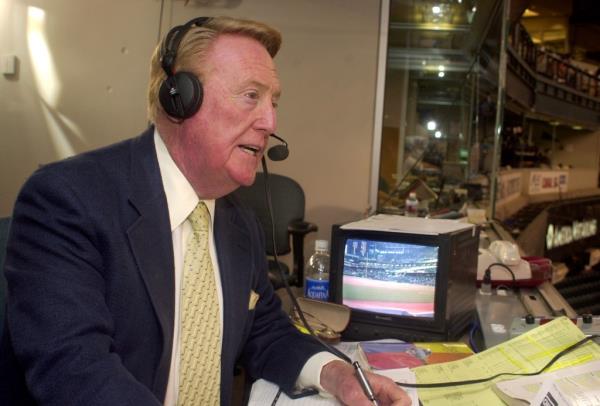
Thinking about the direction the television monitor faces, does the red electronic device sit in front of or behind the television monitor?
behind

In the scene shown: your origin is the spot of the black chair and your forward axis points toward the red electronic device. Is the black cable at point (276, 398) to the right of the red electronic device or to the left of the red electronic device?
right

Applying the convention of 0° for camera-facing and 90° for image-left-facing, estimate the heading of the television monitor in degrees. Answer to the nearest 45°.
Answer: approximately 45°

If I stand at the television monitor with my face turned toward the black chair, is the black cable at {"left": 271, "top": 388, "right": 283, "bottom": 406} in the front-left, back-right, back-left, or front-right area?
back-left
